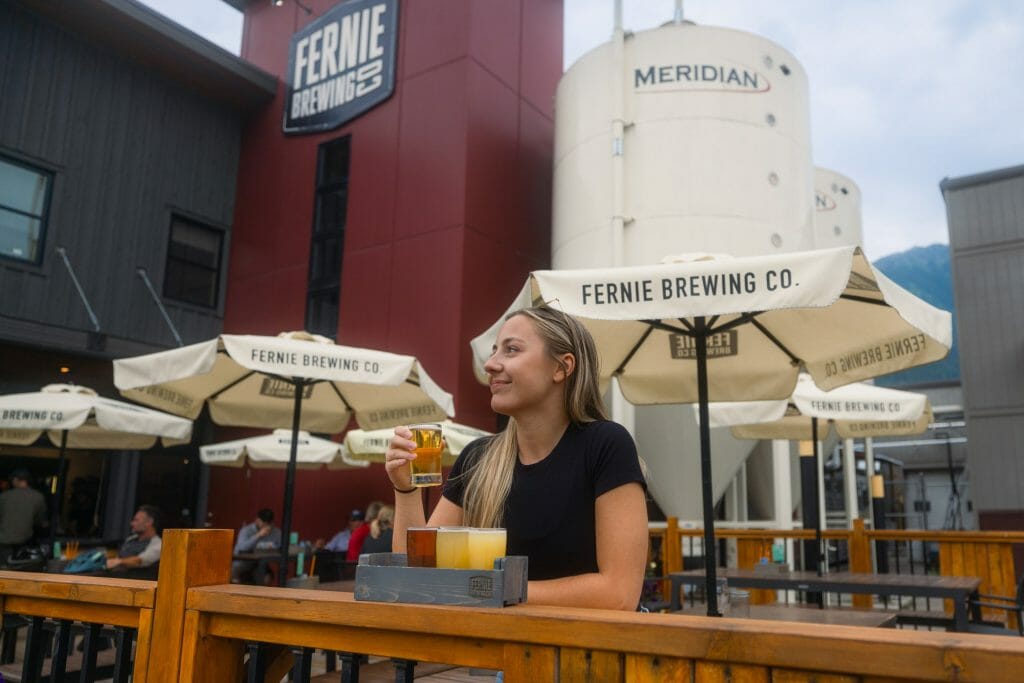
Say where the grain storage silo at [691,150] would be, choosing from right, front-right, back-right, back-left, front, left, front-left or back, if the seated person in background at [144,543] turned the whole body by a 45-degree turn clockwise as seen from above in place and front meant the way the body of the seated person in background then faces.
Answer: back

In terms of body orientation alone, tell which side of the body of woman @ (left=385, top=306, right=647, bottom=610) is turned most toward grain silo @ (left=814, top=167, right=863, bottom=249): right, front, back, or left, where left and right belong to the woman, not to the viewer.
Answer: back

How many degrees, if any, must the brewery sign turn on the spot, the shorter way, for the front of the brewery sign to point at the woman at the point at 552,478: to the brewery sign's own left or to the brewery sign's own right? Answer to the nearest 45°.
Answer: approximately 45° to the brewery sign's own left

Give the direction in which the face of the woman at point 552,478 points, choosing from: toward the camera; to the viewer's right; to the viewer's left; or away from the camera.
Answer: to the viewer's left

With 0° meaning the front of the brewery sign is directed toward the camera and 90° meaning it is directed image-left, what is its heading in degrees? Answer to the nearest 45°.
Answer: approximately 45°
